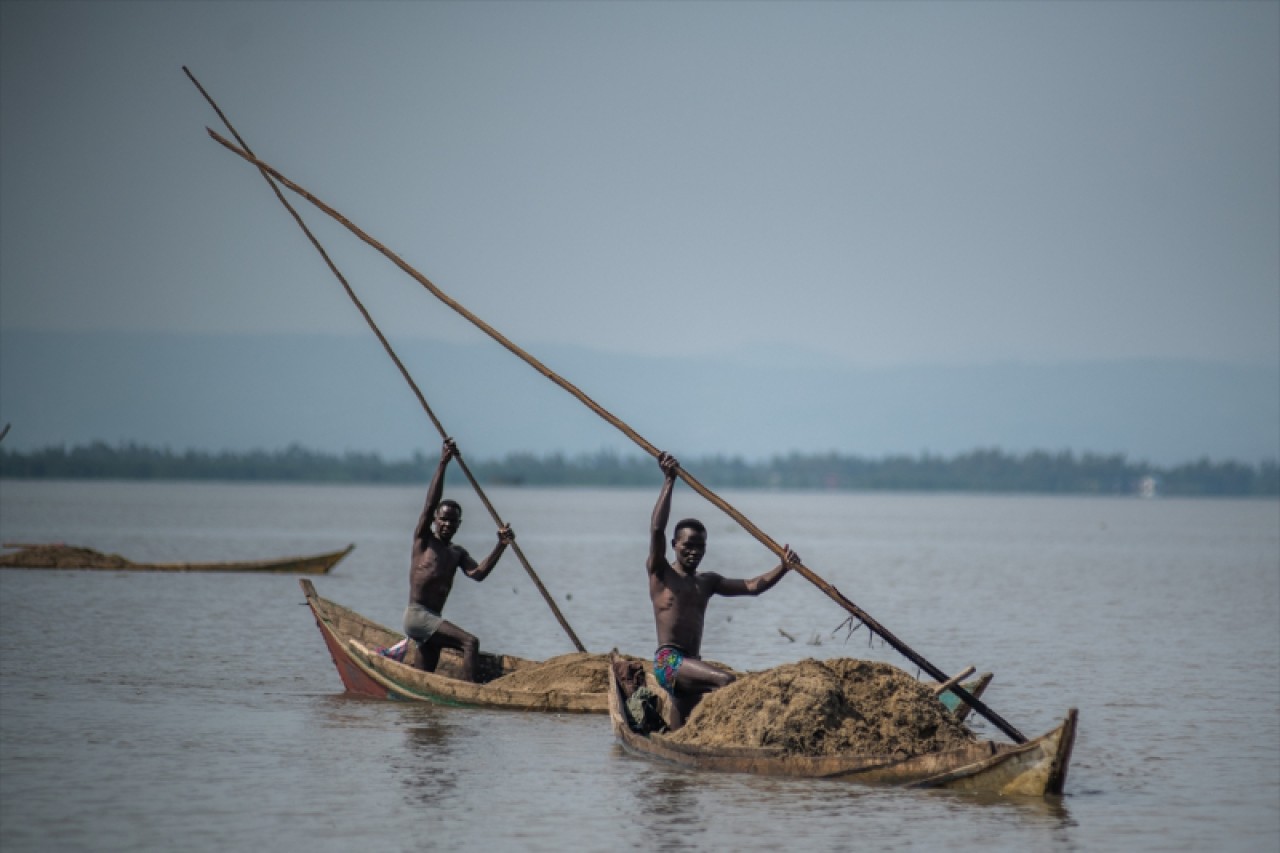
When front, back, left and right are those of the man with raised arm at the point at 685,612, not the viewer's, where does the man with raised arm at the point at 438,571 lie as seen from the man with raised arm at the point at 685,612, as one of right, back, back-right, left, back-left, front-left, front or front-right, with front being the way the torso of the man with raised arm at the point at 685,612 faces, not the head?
back

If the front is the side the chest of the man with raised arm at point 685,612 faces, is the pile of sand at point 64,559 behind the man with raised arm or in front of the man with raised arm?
behind

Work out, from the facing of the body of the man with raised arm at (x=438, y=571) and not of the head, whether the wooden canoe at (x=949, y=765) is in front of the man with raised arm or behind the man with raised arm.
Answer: in front

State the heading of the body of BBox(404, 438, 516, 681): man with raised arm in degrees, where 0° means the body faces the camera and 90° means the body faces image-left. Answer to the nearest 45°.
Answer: approximately 315°

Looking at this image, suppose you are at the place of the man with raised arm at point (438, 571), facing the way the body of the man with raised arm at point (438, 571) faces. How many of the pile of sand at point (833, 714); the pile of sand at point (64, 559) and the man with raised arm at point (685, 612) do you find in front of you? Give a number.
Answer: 2

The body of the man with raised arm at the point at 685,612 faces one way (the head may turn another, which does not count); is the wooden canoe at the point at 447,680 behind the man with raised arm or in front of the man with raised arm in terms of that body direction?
behind

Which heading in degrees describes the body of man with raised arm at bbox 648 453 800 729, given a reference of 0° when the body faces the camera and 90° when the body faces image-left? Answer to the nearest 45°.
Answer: approximately 315°

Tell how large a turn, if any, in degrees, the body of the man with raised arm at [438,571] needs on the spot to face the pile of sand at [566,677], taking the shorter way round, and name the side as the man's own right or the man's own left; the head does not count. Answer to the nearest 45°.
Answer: approximately 45° to the man's own left
